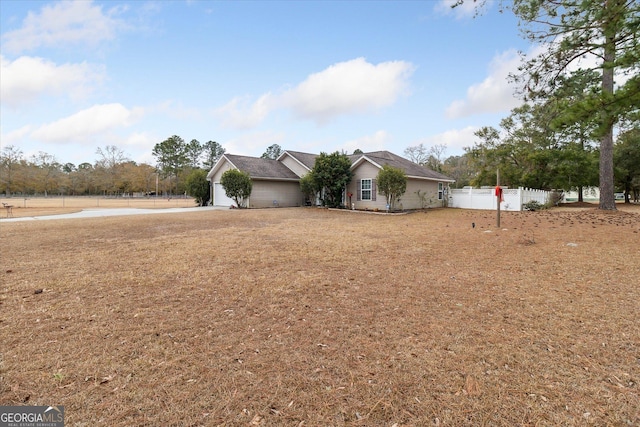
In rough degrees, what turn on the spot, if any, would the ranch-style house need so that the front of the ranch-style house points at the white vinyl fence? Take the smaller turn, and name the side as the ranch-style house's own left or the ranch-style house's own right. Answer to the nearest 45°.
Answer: approximately 135° to the ranch-style house's own left

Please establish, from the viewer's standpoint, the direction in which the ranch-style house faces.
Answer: facing the viewer and to the left of the viewer

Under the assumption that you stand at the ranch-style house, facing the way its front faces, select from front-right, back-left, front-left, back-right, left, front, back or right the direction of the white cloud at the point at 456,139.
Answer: back
